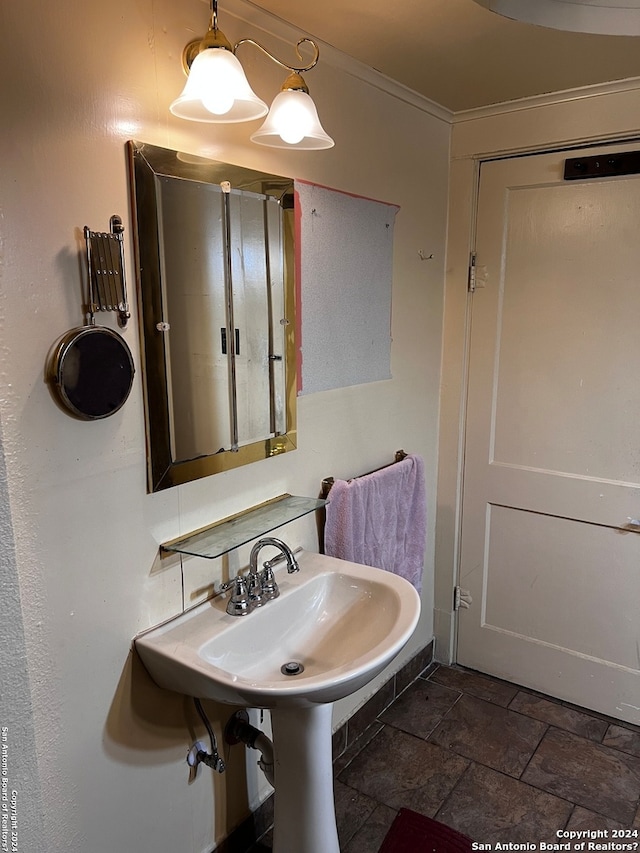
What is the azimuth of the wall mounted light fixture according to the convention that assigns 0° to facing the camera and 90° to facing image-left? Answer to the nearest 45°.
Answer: approximately 315°

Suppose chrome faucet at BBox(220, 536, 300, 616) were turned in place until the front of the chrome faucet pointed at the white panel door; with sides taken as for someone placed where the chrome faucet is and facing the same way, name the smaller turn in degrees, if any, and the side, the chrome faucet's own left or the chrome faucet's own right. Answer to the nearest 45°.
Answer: approximately 90° to the chrome faucet's own left

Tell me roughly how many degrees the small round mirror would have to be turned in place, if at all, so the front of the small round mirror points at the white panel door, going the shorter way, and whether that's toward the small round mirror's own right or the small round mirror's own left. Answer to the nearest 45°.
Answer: approximately 45° to the small round mirror's own left

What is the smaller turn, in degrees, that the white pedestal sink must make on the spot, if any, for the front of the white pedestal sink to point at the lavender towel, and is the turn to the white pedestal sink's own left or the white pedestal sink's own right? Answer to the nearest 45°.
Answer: approximately 90° to the white pedestal sink's own left

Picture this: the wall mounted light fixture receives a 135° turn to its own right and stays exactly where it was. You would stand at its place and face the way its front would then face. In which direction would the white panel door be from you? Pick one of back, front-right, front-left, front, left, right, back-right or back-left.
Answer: back-right

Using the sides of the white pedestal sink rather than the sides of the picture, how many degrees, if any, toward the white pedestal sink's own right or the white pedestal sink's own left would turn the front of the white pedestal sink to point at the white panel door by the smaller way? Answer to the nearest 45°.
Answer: approximately 90° to the white pedestal sink's own left
